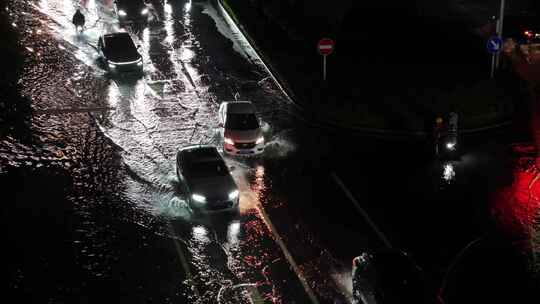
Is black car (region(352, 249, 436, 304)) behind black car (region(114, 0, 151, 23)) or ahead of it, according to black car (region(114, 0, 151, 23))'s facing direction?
ahead

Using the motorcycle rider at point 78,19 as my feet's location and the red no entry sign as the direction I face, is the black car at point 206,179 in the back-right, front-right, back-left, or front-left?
front-right

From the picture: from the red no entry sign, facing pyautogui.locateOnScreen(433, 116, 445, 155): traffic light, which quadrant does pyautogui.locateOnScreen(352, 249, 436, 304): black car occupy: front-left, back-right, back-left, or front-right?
front-right

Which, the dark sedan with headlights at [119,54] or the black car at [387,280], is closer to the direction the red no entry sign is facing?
the black car

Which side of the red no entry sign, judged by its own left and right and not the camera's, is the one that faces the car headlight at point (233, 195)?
front

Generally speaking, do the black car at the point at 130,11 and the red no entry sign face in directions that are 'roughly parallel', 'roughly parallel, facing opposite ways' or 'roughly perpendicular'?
roughly parallel

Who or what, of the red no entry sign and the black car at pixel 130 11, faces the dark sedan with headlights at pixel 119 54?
the black car

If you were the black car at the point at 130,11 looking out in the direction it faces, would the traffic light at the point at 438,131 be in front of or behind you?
in front

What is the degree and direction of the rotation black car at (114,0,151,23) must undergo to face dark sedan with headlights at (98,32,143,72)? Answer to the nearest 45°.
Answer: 0° — it already faces it

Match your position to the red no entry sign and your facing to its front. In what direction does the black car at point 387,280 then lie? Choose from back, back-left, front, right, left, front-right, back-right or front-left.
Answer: front

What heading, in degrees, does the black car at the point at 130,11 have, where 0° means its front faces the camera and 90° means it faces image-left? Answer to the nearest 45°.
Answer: approximately 0°

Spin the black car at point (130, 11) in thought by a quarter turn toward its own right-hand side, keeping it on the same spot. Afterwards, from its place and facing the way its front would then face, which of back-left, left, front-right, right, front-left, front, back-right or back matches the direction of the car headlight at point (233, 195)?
left

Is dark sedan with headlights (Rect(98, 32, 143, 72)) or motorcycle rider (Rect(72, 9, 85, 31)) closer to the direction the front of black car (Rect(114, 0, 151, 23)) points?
the dark sedan with headlights

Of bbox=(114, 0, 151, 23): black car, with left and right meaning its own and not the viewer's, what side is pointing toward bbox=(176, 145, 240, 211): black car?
front

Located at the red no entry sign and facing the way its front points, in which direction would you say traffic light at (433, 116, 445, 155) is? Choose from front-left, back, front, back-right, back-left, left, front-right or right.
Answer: front-left

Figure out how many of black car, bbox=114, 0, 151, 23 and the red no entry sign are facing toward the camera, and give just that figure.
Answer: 2

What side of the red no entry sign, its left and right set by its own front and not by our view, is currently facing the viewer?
front
